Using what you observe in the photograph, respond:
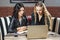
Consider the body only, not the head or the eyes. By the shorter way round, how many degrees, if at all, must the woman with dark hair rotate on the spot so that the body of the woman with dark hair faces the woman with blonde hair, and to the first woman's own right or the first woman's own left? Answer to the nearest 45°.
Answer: approximately 45° to the first woman's own left

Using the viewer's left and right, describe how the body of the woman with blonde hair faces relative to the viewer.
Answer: facing the viewer

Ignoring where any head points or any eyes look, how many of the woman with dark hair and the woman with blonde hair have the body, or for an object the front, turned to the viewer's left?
0

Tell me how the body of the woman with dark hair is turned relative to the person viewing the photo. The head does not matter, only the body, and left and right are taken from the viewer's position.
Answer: facing the viewer and to the right of the viewer

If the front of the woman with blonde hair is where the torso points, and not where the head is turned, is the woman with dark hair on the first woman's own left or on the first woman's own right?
on the first woman's own right
